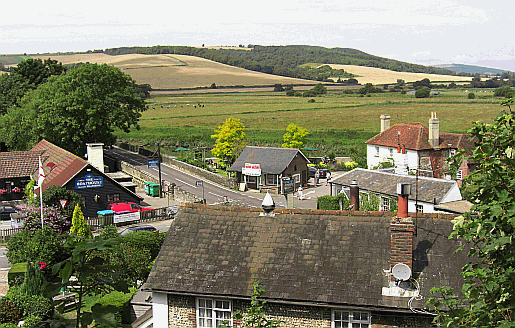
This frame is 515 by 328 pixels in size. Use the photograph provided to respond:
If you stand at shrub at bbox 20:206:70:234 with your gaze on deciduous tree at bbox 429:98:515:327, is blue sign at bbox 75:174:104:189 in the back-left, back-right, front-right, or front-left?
back-left

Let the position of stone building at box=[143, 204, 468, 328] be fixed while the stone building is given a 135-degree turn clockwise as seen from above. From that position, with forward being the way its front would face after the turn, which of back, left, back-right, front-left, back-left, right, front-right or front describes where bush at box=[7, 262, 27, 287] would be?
front

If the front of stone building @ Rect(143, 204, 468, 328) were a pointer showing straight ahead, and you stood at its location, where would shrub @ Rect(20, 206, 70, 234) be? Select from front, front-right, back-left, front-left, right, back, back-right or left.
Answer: back-right

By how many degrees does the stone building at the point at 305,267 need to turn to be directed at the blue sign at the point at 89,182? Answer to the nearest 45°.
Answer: approximately 135° to its right

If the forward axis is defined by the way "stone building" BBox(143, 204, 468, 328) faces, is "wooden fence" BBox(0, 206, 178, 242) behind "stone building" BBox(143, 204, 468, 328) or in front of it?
behind

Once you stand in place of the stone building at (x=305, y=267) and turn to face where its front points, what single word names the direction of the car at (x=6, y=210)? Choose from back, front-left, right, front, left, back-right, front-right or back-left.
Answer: back-right

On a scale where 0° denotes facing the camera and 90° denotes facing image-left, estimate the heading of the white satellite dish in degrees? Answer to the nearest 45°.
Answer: approximately 0°

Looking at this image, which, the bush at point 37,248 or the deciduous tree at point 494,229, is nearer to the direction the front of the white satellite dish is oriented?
the deciduous tree

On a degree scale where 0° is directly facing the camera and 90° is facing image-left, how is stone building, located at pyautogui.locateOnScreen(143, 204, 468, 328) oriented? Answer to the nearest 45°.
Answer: approximately 0°

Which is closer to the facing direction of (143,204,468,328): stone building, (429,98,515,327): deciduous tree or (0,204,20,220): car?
the deciduous tree

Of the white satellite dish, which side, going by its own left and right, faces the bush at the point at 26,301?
right

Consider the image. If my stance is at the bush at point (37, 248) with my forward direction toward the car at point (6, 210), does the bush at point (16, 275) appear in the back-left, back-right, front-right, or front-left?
back-left

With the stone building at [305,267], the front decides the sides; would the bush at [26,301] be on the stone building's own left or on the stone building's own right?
on the stone building's own right
